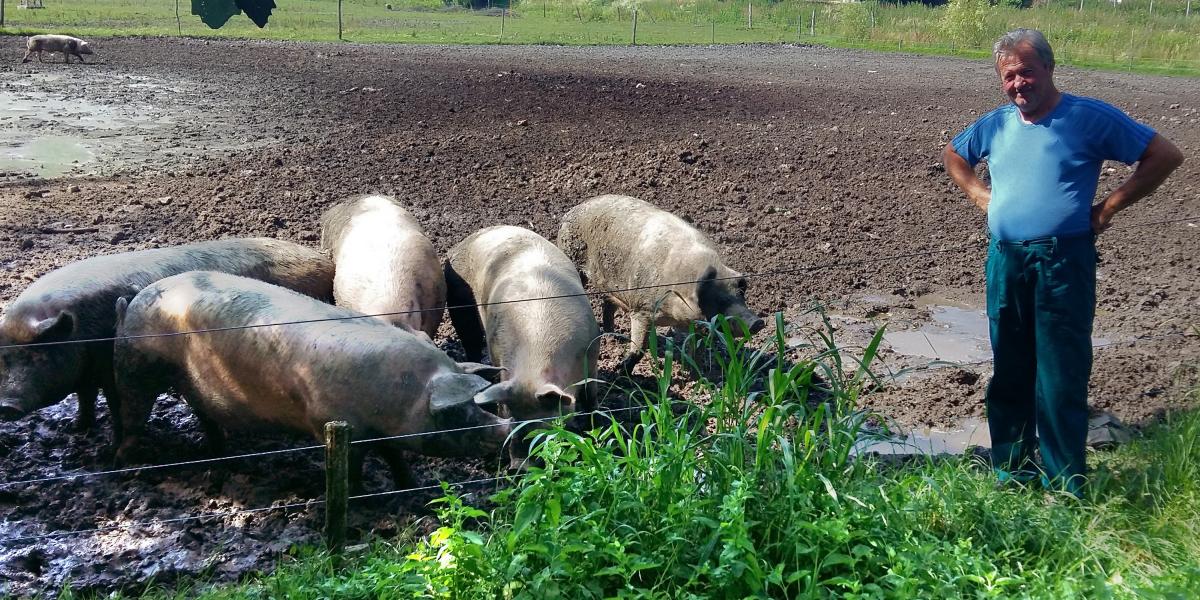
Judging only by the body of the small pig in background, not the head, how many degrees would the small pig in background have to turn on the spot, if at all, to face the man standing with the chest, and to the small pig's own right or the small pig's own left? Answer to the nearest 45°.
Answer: approximately 90° to the small pig's own right

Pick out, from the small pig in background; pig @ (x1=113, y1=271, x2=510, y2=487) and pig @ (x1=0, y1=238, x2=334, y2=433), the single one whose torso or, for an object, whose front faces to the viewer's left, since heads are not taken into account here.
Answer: pig @ (x1=0, y1=238, x2=334, y2=433)

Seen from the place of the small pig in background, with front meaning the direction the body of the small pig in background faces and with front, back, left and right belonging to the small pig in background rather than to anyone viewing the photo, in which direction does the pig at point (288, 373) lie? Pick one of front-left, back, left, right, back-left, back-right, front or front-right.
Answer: right

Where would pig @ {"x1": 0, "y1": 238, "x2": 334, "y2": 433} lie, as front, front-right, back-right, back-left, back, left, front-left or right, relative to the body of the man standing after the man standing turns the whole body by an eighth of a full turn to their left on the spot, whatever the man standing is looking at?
right

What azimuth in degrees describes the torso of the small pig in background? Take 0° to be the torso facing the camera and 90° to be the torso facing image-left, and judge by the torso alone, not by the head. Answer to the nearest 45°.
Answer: approximately 270°

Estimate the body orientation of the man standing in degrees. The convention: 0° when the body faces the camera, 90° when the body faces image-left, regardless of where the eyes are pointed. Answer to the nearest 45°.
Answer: approximately 45°

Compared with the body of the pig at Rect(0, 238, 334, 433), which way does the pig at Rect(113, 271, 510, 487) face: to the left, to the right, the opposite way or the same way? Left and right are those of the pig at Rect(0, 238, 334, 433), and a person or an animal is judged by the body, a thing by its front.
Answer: the opposite way

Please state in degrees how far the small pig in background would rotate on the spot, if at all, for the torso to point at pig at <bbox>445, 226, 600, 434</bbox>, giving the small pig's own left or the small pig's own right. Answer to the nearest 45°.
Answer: approximately 90° to the small pig's own right

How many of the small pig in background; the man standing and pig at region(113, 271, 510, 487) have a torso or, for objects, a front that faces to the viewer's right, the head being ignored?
2

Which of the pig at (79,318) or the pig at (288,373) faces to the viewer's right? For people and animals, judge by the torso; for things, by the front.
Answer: the pig at (288,373)

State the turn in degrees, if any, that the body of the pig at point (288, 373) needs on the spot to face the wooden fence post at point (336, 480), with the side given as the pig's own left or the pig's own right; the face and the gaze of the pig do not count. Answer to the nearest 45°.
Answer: approximately 90° to the pig's own right

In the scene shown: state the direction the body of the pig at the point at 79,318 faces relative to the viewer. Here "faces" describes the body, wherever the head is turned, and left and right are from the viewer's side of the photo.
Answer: facing to the left of the viewer
